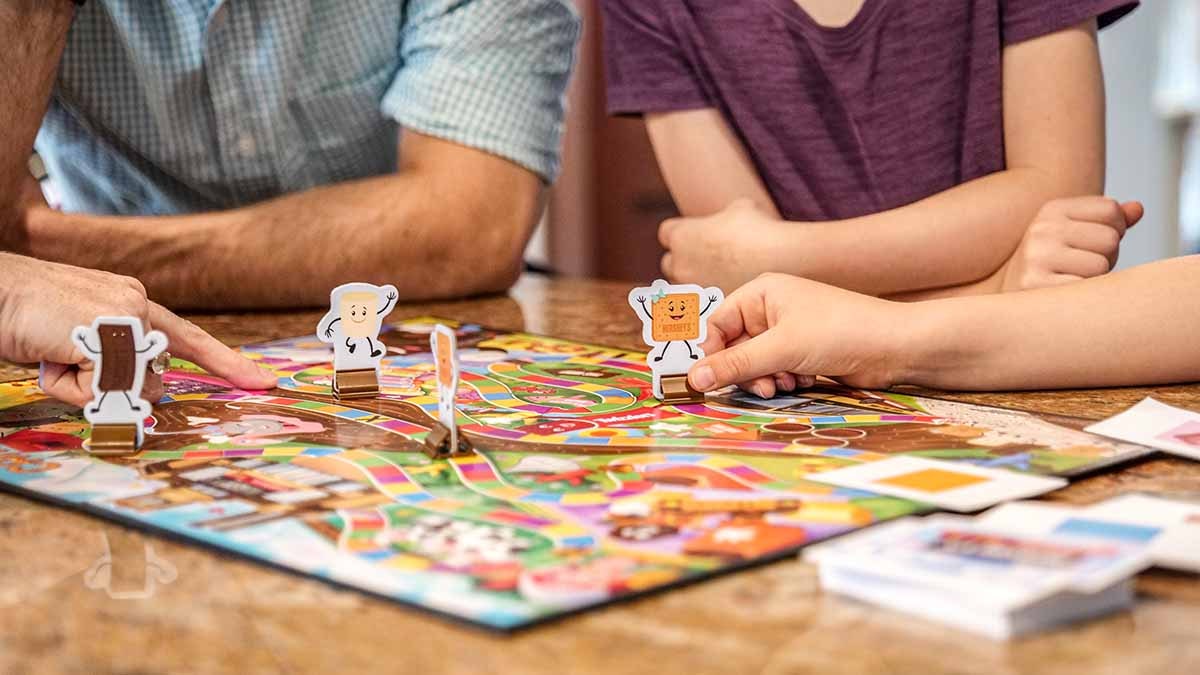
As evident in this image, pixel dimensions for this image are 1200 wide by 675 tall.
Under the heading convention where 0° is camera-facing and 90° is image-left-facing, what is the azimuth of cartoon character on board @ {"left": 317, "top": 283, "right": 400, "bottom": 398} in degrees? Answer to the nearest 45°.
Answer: approximately 0°

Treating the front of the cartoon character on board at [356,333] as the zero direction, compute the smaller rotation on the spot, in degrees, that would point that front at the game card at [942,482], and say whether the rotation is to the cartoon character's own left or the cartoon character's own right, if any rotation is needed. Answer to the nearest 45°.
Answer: approximately 45° to the cartoon character's own left

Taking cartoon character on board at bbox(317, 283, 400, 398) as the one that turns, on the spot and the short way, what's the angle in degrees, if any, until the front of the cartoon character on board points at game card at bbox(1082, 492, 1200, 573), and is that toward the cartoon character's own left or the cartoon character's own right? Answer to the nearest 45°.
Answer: approximately 45° to the cartoon character's own left

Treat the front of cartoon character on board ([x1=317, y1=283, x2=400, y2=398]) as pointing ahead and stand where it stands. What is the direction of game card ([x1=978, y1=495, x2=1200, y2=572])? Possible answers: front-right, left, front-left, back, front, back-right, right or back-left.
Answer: front-left

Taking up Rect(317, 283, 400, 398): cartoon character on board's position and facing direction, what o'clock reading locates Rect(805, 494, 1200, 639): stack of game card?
The stack of game card is roughly at 11 o'clock from the cartoon character on board.
